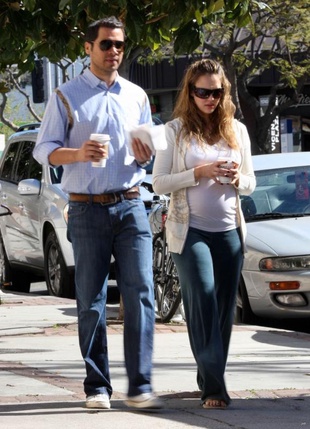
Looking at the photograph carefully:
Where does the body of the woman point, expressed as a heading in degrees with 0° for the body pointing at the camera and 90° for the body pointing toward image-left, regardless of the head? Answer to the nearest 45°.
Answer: approximately 0°

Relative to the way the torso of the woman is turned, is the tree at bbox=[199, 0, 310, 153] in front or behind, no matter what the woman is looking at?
behind
